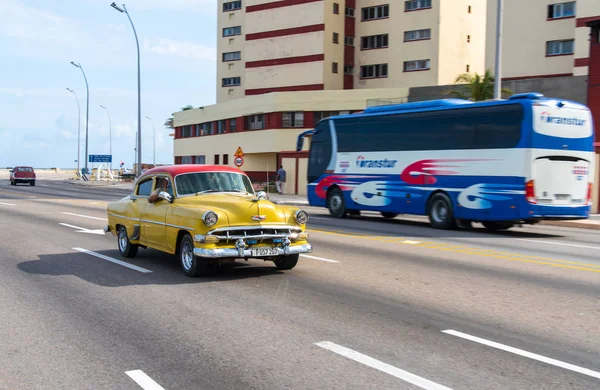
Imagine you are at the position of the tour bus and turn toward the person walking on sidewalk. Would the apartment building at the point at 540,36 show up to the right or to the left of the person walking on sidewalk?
right

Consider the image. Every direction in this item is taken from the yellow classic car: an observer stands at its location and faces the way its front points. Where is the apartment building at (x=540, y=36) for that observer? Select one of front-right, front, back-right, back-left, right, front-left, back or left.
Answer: left

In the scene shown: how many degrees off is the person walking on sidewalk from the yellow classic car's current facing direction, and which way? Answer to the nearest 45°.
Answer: approximately 135° to its left

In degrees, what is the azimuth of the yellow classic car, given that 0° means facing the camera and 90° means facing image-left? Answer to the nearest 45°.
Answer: approximately 315°

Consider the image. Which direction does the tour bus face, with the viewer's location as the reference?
facing away from the viewer and to the left of the viewer

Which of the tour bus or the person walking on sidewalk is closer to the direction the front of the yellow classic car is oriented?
the tour bus

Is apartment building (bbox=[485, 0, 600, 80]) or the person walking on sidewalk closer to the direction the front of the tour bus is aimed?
the person walking on sidewalk

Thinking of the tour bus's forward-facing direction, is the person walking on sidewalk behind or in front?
in front

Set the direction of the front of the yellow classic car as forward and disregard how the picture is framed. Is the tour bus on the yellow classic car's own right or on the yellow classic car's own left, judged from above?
on the yellow classic car's own left
